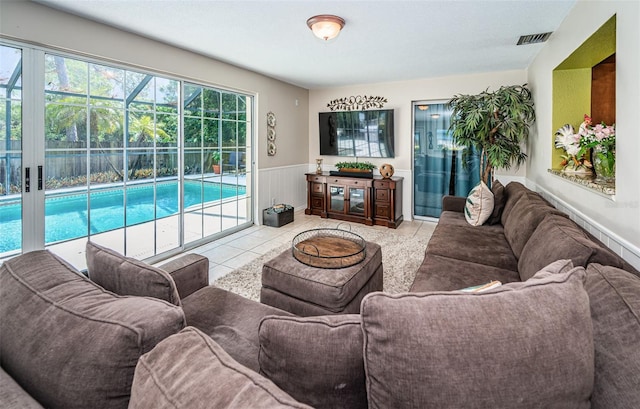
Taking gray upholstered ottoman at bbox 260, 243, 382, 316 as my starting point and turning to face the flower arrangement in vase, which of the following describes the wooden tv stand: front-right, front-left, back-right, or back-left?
front-left

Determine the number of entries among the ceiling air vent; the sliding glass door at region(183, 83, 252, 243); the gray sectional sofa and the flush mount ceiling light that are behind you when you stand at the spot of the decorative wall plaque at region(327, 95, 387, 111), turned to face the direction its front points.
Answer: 0

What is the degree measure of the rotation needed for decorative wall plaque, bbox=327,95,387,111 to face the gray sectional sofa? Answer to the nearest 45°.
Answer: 0° — it already faces it

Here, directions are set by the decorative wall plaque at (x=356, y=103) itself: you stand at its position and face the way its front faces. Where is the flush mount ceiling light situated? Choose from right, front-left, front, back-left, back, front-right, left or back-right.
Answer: front

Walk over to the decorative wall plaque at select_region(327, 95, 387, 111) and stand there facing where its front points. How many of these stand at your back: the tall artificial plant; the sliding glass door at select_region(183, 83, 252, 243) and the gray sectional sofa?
0

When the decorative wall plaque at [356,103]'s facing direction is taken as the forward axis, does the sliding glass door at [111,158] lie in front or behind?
in front

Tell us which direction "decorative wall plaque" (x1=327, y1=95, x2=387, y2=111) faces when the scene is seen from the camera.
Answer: facing the viewer

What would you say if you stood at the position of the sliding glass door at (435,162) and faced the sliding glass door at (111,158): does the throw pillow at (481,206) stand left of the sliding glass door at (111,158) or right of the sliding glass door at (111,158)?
left

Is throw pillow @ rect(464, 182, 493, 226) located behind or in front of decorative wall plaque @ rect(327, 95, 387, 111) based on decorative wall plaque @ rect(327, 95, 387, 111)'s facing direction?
in front

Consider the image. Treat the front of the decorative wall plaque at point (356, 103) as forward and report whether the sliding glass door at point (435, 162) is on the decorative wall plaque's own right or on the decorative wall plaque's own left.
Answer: on the decorative wall plaque's own left
